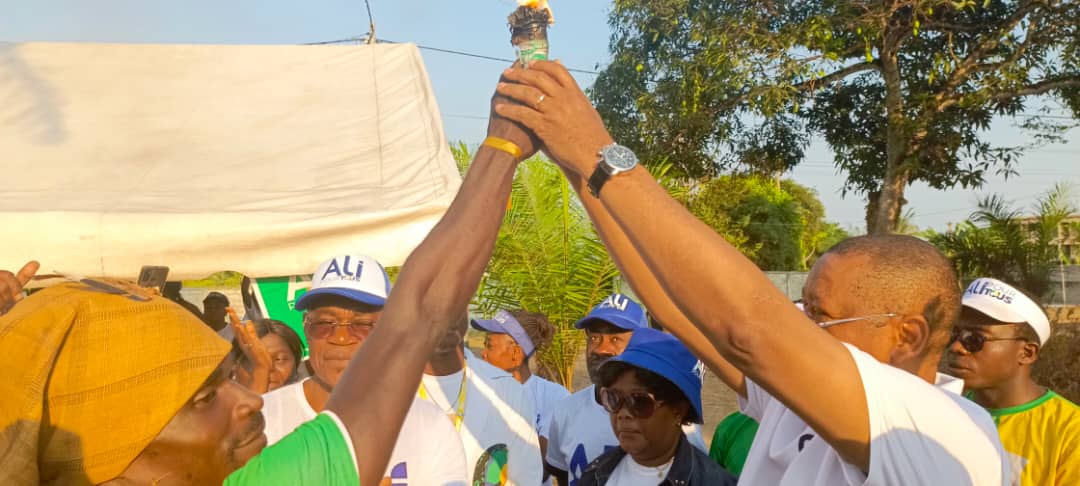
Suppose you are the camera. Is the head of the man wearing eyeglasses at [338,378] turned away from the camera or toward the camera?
toward the camera

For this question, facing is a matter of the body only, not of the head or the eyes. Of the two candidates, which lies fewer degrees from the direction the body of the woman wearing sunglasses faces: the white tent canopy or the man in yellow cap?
the man in yellow cap

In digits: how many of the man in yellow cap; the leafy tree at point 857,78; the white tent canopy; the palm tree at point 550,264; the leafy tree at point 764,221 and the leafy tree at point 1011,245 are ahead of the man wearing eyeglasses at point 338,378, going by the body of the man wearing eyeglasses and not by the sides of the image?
1

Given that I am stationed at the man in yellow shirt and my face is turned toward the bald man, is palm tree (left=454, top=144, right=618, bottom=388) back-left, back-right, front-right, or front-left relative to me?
back-right

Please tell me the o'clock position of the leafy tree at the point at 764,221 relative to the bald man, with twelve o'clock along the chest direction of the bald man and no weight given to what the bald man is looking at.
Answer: The leafy tree is roughly at 3 o'clock from the bald man.

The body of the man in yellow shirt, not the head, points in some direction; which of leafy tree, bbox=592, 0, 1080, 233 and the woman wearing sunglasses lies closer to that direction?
the woman wearing sunglasses

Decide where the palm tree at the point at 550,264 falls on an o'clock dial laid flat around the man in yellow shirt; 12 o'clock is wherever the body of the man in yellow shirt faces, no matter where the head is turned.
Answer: The palm tree is roughly at 3 o'clock from the man in yellow shirt.

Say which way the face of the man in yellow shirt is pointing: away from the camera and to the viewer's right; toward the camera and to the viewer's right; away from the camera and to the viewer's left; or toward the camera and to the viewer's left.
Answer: toward the camera and to the viewer's left

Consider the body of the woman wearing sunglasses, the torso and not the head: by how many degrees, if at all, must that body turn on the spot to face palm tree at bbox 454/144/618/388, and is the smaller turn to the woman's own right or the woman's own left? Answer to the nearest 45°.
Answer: approximately 135° to the woman's own right

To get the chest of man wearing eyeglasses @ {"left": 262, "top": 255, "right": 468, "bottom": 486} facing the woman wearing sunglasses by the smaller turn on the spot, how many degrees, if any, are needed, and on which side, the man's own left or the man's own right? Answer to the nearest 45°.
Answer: approximately 90° to the man's own left

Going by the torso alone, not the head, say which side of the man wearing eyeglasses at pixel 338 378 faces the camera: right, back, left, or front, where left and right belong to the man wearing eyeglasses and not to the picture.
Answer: front

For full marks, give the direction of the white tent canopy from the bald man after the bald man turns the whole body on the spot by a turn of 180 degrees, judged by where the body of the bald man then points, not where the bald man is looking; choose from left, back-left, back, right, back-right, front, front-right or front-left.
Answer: back-left

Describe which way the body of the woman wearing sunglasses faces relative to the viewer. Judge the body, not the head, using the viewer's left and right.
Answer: facing the viewer and to the left of the viewer

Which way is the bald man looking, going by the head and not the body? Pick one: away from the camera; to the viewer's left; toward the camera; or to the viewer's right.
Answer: to the viewer's left

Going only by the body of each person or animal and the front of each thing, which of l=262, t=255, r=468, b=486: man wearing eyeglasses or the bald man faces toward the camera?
the man wearing eyeglasses

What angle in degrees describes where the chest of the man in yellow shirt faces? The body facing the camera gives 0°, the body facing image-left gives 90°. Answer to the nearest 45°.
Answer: approximately 45°

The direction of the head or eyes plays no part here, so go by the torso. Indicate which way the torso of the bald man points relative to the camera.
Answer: to the viewer's left

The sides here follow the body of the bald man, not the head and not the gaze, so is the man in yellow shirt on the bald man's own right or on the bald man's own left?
on the bald man's own right

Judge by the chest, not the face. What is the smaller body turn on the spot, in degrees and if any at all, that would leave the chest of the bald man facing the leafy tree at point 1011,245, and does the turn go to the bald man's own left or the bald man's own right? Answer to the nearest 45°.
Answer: approximately 90° to the bald man's own right
